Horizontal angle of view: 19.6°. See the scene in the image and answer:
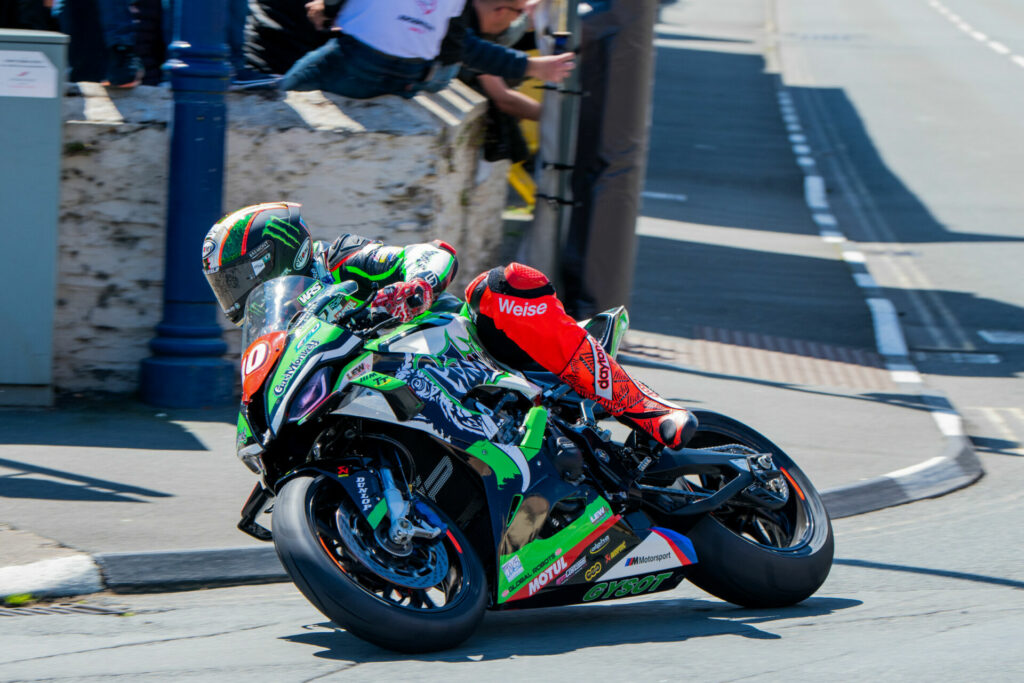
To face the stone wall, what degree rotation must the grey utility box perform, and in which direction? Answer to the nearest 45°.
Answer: approximately 135° to its left

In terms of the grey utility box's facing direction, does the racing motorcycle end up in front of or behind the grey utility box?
in front

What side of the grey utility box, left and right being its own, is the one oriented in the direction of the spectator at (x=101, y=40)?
back

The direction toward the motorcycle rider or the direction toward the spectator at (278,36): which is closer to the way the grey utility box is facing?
the motorcycle rider

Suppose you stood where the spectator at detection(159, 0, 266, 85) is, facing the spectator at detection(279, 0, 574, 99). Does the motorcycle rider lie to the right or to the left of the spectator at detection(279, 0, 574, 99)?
right

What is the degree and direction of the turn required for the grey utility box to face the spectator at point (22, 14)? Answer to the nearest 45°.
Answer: approximately 180°

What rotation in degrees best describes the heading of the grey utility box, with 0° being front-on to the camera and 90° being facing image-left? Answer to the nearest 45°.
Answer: approximately 0°
